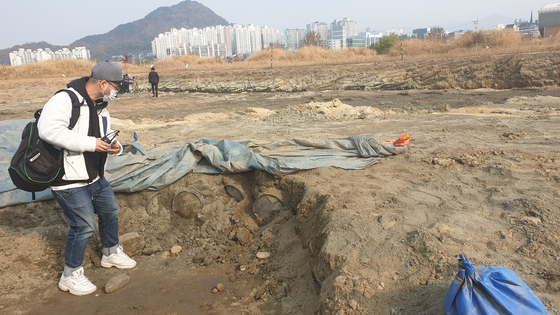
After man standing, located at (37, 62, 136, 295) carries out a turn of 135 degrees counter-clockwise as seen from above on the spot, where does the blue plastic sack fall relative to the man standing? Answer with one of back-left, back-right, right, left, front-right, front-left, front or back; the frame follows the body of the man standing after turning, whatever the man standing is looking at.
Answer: back-right

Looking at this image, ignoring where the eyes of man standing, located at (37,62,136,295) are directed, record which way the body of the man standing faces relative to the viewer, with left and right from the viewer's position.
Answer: facing the viewer and to the right of the viewer

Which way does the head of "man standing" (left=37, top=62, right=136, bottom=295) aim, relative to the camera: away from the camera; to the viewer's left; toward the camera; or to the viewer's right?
to the viewer's right

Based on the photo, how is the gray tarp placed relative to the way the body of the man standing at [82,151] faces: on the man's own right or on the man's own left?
on the man's own left
